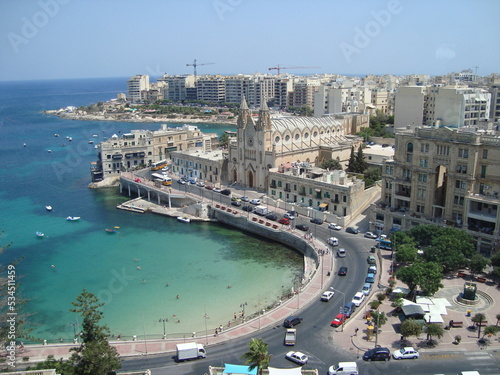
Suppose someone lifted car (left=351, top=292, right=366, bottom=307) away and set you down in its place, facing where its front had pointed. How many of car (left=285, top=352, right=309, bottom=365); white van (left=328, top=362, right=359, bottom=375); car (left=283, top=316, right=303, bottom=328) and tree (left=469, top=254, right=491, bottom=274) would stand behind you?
1

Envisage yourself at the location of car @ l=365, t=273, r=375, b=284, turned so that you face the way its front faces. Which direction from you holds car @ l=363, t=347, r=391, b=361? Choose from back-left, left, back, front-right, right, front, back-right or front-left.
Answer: front-left

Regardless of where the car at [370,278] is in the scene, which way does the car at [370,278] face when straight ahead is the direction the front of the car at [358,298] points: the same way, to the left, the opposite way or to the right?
the same way

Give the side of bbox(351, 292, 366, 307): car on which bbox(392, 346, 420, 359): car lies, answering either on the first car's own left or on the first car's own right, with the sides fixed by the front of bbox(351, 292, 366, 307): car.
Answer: on the first car's own left

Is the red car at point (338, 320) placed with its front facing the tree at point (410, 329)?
no

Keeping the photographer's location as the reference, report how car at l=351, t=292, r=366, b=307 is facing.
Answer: facing the viewer and to the left of the viewer

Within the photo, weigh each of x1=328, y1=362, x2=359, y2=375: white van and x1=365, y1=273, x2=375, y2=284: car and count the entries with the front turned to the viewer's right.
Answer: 0

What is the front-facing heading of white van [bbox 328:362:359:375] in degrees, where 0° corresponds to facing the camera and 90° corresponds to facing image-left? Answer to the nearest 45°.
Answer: approximately 90°

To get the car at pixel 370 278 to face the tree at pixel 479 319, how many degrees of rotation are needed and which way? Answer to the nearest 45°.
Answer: approximately 90° to its left

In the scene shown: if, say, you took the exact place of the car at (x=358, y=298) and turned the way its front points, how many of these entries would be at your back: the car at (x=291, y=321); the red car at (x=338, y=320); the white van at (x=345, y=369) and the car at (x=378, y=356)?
0

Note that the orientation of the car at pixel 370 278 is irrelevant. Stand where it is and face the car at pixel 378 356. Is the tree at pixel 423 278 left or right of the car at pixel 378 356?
left

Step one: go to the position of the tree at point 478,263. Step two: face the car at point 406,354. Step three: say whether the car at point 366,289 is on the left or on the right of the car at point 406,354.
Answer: right
